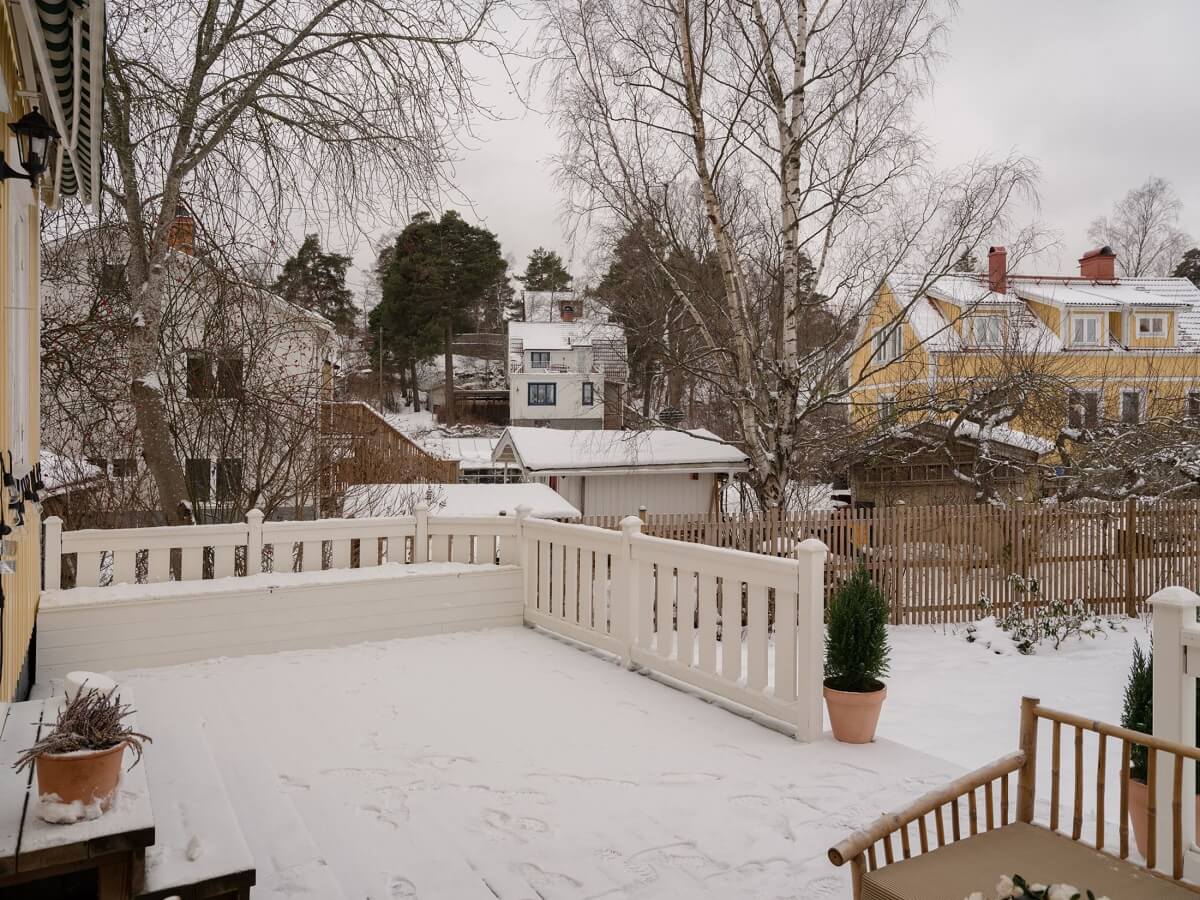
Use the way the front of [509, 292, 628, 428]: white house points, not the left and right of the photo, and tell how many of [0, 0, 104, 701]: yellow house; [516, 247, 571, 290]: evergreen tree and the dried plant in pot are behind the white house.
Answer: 1

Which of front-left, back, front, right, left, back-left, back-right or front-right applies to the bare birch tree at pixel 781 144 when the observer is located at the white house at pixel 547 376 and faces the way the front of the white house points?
front

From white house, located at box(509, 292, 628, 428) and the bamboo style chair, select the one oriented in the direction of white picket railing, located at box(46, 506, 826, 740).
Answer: the white house

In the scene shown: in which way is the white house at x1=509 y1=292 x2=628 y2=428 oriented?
toward the camera

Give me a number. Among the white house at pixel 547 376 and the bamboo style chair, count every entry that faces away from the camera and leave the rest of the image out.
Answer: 0

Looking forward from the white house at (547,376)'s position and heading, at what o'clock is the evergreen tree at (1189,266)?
The evergreen tree is roughly at 9 o'clock from the white house.

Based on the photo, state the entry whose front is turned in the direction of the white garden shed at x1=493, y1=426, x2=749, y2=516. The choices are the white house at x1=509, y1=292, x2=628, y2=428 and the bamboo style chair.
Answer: the white house

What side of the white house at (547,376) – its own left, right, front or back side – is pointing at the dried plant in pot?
front

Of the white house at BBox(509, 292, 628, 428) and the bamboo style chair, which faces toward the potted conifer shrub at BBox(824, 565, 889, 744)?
the white house

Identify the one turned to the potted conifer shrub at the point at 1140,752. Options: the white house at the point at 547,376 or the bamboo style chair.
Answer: the white house

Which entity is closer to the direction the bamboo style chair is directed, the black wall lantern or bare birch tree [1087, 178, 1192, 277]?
the black wall lantern

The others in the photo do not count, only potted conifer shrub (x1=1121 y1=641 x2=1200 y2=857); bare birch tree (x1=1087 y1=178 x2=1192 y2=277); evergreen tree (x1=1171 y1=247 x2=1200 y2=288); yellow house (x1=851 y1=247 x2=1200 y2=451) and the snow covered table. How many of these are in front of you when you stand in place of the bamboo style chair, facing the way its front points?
1

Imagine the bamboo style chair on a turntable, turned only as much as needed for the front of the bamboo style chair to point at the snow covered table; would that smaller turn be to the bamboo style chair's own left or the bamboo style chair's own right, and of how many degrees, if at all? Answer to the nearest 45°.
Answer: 0° — it already faces it

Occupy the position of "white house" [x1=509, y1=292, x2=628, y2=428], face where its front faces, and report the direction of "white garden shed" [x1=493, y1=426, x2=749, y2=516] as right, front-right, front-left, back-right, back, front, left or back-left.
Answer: front

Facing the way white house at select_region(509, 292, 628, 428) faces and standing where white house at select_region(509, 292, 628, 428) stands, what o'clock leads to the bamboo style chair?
The bamboo style chair is roughly at 12 o'clock from the white house.

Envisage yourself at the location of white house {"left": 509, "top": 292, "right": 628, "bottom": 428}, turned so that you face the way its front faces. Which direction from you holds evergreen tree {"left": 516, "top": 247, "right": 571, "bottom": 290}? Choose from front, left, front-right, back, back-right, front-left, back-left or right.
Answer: back

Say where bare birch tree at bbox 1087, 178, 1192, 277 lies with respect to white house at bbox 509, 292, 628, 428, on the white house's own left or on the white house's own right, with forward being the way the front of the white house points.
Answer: on the white house's own left

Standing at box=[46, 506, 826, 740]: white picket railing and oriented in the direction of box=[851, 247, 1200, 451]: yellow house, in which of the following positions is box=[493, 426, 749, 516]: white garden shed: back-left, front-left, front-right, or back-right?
front-left
